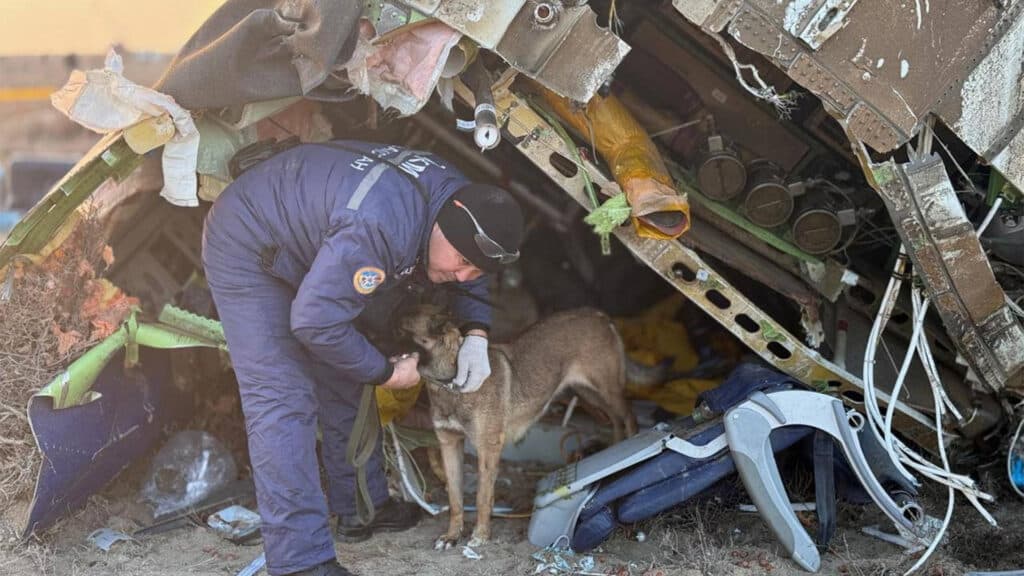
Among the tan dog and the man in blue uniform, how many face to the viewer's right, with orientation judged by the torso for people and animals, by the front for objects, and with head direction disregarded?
1

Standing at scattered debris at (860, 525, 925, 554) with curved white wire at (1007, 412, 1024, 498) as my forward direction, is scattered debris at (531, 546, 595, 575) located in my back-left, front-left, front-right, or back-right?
back-left

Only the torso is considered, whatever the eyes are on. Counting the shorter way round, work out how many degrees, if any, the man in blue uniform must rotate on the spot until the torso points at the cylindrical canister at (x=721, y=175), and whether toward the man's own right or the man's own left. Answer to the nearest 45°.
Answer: approximately 45° to the man's own left

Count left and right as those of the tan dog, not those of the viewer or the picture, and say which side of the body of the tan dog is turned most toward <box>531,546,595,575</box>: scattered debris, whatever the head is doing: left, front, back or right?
left

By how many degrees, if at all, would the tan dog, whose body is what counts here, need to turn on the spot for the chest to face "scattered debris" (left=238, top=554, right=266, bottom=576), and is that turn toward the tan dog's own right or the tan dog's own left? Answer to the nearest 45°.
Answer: approximately 45° to the tan dog's own left

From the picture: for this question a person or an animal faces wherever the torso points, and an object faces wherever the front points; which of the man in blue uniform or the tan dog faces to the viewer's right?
the man in blue uniform

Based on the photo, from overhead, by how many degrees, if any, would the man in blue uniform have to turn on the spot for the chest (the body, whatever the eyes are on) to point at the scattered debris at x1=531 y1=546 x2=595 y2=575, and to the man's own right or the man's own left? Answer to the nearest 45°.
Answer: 0° — they already face it

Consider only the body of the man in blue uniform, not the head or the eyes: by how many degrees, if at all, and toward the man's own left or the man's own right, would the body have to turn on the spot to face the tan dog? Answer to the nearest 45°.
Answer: approximately 45° to the man's own left

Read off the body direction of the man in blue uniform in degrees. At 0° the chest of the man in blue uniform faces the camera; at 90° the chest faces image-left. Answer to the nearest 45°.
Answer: approximately 270°

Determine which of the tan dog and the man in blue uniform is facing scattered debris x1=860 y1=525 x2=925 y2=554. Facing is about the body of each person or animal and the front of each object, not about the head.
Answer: the man in blue uniform

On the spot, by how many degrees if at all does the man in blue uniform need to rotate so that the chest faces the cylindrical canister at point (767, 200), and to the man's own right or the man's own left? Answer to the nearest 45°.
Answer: approximately 45° to the man's own left

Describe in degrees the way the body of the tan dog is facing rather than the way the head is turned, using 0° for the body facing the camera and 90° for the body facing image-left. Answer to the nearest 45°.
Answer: approximately 45°
